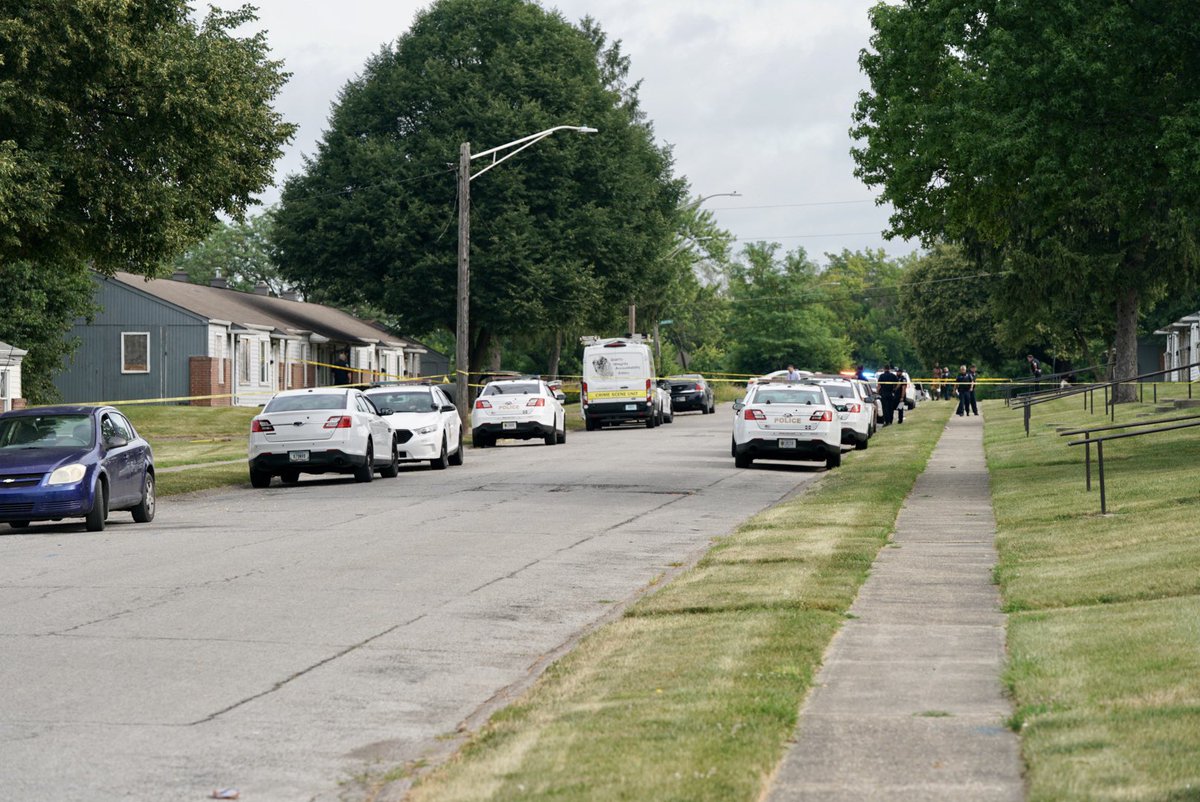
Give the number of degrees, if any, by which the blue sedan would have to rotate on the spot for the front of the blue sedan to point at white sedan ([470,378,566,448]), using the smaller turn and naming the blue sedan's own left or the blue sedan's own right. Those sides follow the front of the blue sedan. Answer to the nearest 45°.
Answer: approximately 180°

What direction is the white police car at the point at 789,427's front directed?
away from the camera

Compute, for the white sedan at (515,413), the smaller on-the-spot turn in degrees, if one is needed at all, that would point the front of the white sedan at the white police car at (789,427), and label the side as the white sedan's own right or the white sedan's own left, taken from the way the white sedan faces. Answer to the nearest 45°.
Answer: approximately 135° to the white sedan's own right

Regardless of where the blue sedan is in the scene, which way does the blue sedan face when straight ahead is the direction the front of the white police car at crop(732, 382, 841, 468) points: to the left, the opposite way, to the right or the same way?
the opposite way

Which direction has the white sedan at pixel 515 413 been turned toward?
away from the camera

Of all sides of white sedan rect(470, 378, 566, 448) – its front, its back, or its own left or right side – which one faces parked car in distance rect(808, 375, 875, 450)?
right

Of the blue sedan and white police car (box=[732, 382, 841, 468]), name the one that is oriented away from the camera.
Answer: the white police car

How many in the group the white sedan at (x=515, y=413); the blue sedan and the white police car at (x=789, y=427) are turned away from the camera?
2

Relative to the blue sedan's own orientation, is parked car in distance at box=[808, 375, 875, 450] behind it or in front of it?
behind

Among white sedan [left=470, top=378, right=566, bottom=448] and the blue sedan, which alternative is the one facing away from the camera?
the white sedan
